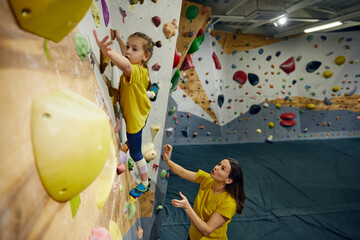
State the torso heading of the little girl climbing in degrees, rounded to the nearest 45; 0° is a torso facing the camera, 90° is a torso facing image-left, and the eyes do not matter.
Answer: approximately 90°

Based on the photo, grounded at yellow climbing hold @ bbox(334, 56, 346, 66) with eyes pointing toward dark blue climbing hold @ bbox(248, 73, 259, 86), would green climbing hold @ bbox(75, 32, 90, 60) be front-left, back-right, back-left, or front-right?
front-left

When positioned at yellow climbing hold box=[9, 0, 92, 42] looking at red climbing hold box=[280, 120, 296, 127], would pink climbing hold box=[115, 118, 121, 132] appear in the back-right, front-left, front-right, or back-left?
front-left

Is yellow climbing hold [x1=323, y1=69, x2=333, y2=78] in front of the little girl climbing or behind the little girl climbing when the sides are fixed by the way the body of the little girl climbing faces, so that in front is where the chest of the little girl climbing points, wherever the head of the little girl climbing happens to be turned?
behind

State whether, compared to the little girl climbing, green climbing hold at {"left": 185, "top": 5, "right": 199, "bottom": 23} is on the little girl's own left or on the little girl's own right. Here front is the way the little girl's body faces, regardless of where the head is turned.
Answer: on the little girl's own right

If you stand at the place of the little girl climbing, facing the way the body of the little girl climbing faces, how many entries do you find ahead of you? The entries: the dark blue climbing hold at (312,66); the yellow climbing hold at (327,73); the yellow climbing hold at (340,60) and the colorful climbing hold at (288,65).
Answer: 0

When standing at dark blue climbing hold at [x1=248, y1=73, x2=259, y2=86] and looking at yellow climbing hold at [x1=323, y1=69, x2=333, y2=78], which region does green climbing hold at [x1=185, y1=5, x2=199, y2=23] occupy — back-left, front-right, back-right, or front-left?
back-right

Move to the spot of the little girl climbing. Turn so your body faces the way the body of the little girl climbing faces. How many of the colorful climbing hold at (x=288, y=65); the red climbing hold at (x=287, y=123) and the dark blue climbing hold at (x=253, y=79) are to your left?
0

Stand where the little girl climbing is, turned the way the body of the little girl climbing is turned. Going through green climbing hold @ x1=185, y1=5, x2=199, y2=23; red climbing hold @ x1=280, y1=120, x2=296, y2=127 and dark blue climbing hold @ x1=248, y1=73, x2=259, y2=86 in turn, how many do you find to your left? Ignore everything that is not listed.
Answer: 0

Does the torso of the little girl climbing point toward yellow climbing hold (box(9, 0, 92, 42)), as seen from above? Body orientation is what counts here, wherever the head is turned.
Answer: no

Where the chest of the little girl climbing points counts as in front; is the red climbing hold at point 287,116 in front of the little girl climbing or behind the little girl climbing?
behind
